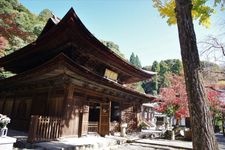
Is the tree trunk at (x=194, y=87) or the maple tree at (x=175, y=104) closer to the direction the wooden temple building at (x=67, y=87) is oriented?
the tree trunk

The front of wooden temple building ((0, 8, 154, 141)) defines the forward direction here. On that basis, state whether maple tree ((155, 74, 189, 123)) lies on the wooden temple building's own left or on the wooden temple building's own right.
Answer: on the wooden temple building's own left

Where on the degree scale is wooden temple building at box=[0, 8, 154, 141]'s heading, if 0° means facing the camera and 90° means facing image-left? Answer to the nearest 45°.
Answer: approximately 315°
